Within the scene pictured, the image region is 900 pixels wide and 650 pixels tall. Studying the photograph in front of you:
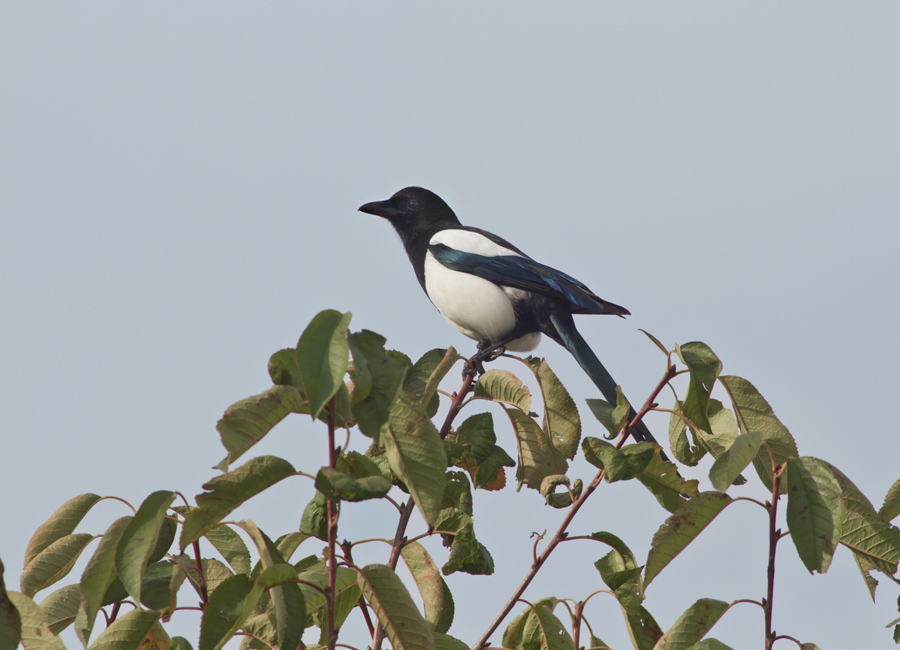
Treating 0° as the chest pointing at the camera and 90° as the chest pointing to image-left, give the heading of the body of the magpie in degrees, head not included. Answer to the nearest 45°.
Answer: approximately 90°
